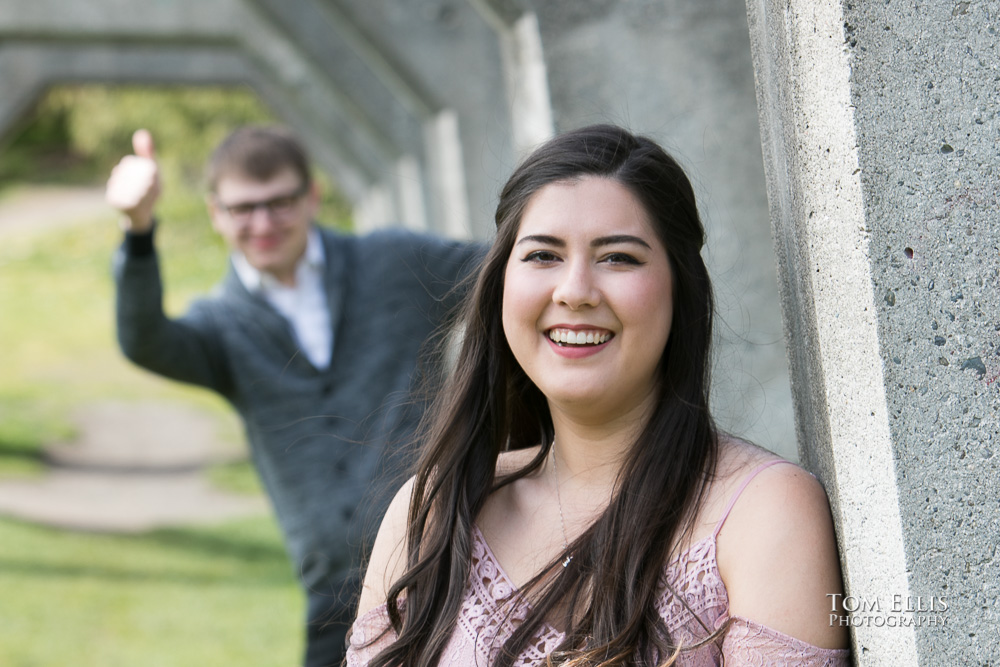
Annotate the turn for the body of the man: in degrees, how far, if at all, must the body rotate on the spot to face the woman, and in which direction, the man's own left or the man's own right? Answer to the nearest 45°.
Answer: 0° — they already face them

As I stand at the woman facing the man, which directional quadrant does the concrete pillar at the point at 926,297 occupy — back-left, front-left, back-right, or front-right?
back-right

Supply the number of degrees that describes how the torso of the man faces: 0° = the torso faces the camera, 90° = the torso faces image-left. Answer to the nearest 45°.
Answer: approximately 0°

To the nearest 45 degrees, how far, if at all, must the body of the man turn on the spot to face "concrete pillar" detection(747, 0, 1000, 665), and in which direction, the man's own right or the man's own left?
0° — they already face it
